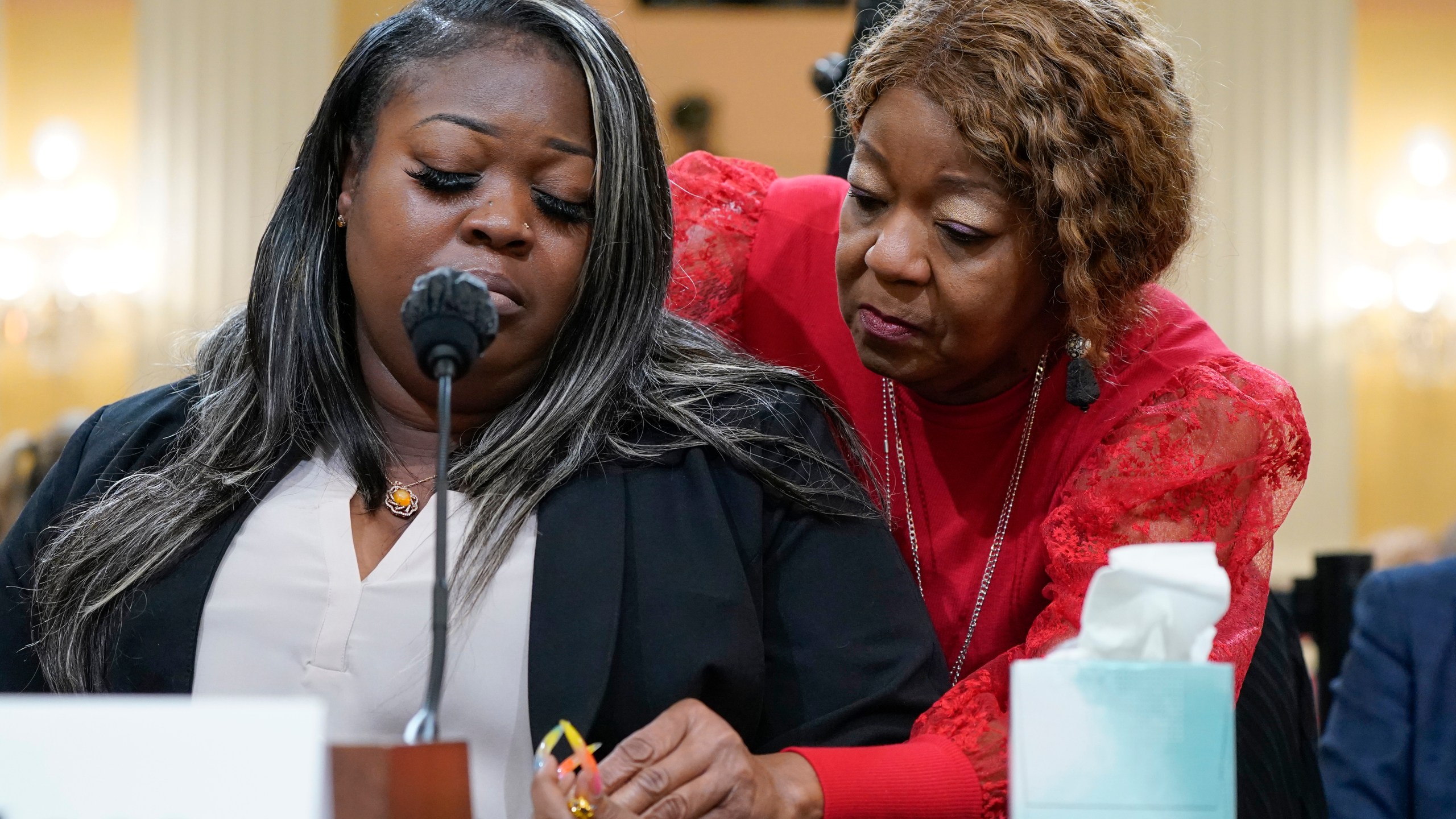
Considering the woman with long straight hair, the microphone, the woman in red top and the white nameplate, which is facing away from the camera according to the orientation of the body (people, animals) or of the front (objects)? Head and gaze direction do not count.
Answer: the microphone

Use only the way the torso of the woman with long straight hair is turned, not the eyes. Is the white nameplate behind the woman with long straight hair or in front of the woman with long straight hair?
in front

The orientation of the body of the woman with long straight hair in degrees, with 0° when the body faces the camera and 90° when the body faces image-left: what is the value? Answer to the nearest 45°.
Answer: approximately 0°

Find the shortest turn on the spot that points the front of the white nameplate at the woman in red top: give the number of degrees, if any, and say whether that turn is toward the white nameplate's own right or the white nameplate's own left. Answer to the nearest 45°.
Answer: approximately 135° to the white nameplate's own left

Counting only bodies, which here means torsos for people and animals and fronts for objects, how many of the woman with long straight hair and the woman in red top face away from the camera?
0

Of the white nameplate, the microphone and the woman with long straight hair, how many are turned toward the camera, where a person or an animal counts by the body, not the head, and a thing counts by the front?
2

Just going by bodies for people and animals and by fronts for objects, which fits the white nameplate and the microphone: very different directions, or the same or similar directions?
very different directions

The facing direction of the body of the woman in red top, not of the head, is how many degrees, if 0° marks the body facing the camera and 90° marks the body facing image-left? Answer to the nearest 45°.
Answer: approximately 45°

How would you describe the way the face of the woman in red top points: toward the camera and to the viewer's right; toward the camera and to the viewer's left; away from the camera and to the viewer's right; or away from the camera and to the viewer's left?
toward the camera and to the viewer's left
